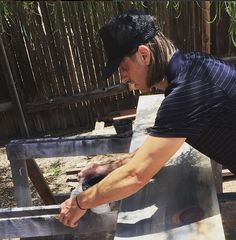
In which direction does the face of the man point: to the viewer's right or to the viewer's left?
to the viewer's left

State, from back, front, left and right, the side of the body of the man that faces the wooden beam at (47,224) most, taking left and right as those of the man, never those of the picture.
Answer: front

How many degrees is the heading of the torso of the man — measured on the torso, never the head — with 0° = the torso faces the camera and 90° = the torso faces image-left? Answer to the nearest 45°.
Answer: approximately 90°

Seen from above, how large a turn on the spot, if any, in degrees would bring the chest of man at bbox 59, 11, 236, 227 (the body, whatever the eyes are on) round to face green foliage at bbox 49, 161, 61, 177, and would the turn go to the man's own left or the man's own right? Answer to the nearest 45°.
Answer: approximately 45° to the man's own right

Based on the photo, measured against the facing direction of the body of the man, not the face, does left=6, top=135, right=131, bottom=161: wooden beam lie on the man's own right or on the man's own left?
on the man's own right
